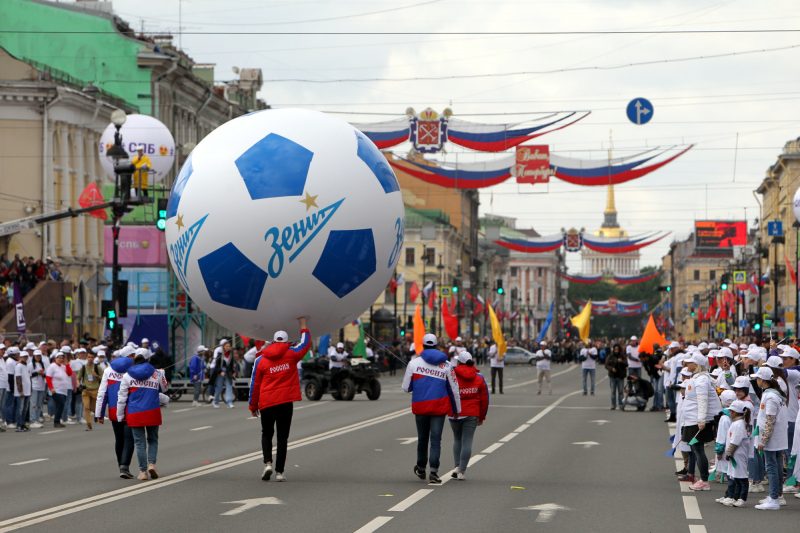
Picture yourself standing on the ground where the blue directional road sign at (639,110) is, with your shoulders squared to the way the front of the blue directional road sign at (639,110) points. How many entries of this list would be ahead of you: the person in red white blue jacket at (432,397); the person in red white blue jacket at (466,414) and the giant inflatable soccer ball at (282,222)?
3

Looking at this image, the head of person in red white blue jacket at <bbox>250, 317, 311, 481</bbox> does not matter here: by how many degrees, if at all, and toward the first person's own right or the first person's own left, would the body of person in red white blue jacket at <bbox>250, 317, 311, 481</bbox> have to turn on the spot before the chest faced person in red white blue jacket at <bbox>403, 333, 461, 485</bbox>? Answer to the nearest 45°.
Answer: approximately 90° to the first person's own right

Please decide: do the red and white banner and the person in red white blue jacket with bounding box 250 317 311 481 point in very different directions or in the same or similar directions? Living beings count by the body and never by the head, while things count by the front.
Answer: very different directions

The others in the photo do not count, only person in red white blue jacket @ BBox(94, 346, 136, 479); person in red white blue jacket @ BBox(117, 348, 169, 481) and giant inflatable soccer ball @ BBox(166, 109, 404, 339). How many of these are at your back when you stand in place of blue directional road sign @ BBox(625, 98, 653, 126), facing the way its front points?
0

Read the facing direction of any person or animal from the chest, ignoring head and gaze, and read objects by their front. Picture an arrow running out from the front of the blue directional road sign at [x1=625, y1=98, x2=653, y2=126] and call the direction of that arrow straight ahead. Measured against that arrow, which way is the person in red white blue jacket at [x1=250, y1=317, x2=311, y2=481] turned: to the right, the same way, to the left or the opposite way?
the opposite way

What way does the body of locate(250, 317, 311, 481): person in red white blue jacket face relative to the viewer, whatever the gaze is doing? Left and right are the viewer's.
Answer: facing away from the viewer

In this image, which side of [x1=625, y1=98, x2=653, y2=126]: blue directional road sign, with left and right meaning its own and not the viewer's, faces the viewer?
front

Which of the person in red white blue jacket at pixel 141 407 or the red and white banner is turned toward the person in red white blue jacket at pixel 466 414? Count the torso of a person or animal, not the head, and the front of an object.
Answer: the red and white banner

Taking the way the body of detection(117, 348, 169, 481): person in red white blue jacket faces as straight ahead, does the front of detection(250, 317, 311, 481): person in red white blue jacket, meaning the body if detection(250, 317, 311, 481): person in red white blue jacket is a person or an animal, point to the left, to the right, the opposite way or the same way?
the same way

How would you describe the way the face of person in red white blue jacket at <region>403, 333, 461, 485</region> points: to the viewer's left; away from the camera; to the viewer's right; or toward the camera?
away from the camera

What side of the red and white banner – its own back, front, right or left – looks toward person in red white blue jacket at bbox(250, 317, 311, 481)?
front

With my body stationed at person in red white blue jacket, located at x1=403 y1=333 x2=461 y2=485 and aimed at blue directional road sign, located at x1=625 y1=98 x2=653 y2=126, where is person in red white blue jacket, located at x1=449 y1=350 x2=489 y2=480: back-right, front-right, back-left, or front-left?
front-right

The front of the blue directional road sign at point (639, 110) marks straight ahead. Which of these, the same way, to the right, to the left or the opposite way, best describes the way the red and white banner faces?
the same way

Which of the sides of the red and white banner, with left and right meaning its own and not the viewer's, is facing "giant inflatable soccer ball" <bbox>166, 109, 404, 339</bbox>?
front

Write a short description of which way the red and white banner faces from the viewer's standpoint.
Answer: facing the viewer

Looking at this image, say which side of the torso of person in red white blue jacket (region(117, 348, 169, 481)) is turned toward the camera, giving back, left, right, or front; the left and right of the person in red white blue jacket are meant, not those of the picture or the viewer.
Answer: back

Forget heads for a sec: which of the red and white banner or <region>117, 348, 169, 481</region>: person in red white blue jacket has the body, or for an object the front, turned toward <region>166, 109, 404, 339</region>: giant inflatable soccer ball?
the red and white banner

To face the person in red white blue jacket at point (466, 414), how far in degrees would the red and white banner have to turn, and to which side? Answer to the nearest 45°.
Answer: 0° — it already faces them

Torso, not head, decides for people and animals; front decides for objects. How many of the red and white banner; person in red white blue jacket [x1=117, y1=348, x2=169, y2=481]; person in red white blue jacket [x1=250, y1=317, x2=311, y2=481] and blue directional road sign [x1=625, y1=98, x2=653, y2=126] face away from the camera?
2

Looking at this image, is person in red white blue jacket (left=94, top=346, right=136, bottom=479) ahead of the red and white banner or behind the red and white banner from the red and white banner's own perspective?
ahead
